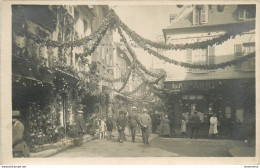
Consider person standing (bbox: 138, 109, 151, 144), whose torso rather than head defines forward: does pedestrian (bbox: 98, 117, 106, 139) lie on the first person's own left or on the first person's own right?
on the first person's own left

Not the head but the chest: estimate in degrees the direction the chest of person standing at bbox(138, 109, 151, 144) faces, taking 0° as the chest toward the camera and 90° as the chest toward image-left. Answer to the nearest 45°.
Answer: approximately 180°

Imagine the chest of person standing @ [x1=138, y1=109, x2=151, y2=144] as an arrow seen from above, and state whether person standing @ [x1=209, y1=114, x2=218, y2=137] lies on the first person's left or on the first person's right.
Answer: on the first person's right

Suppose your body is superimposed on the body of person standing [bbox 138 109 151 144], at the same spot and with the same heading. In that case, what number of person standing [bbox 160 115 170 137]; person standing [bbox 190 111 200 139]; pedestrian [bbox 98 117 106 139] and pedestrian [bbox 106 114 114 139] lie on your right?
2

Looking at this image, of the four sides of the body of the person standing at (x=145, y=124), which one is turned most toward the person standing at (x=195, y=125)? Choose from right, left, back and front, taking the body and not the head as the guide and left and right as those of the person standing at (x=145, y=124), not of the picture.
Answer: right

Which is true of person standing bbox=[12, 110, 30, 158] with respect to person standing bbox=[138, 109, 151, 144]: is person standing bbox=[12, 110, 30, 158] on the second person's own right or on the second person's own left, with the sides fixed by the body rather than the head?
on the second person's own left
